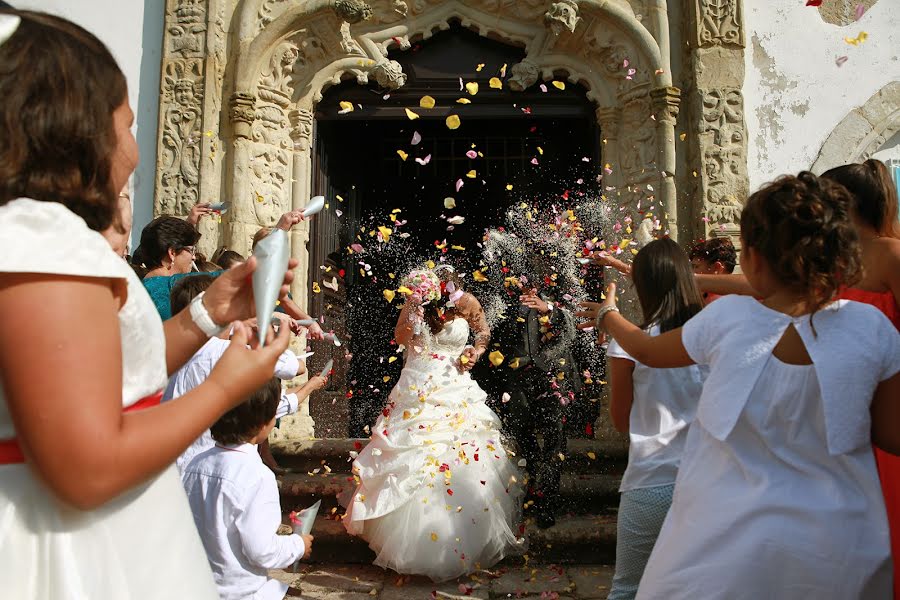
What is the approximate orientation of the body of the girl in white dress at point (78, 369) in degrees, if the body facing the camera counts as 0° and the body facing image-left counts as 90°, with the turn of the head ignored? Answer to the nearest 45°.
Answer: approximately 225°

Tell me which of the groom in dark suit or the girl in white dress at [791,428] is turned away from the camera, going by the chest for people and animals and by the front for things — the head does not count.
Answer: the girl in white dress

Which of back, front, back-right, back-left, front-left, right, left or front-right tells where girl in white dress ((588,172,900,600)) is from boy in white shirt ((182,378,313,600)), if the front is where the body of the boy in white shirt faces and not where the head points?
right

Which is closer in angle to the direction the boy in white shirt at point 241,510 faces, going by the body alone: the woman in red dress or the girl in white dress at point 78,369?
the woman in red dress

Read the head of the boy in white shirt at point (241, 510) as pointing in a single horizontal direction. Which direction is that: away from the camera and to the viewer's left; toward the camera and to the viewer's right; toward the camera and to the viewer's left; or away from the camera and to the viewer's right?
away from the camera and to the viewer's right

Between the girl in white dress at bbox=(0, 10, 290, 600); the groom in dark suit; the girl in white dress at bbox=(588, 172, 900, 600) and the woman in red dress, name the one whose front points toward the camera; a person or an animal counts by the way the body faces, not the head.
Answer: the groom in dark suit

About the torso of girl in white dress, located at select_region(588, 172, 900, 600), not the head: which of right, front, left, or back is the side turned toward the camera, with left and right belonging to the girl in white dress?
back

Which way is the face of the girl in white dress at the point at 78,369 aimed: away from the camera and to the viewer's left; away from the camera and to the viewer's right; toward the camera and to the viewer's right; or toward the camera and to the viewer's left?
away from the camera and to the viewer's right

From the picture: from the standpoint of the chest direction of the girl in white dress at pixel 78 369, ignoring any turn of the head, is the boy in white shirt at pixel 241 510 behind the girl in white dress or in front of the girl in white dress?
in front

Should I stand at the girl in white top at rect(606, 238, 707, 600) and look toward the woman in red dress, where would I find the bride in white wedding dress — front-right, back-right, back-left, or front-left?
back-left
